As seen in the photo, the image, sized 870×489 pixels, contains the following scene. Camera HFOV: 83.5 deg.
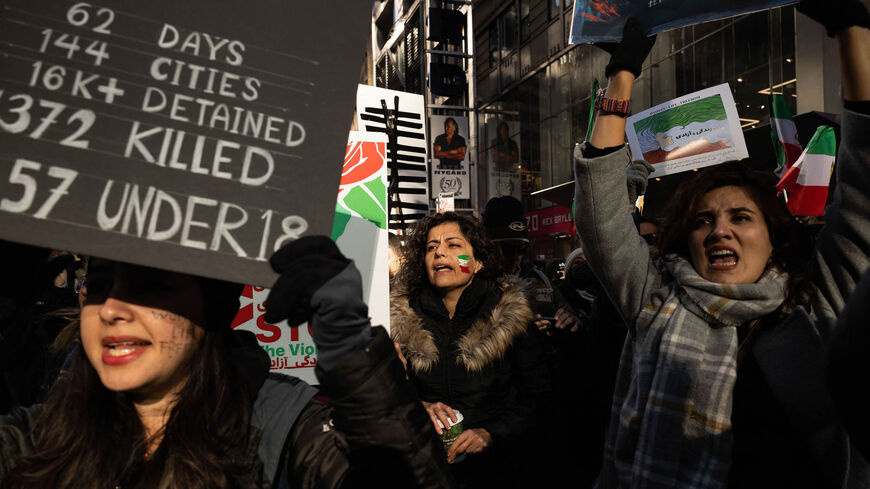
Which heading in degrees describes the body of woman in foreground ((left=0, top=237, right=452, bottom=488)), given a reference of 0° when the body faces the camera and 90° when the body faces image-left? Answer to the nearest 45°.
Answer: approximately 45°

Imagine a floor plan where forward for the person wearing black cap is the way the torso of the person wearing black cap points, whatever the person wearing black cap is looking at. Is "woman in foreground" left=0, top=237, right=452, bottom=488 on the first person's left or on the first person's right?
on the first person's right

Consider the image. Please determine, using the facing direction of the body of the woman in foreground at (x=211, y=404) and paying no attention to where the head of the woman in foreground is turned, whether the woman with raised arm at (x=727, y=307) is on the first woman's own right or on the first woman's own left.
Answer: on the first woman's own left

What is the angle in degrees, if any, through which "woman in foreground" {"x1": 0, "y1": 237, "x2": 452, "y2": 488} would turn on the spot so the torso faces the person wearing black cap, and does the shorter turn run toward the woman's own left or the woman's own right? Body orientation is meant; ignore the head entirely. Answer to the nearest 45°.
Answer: approximately 180°

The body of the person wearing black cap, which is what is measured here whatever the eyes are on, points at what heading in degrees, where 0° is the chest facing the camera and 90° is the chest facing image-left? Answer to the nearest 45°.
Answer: approximately 315°
